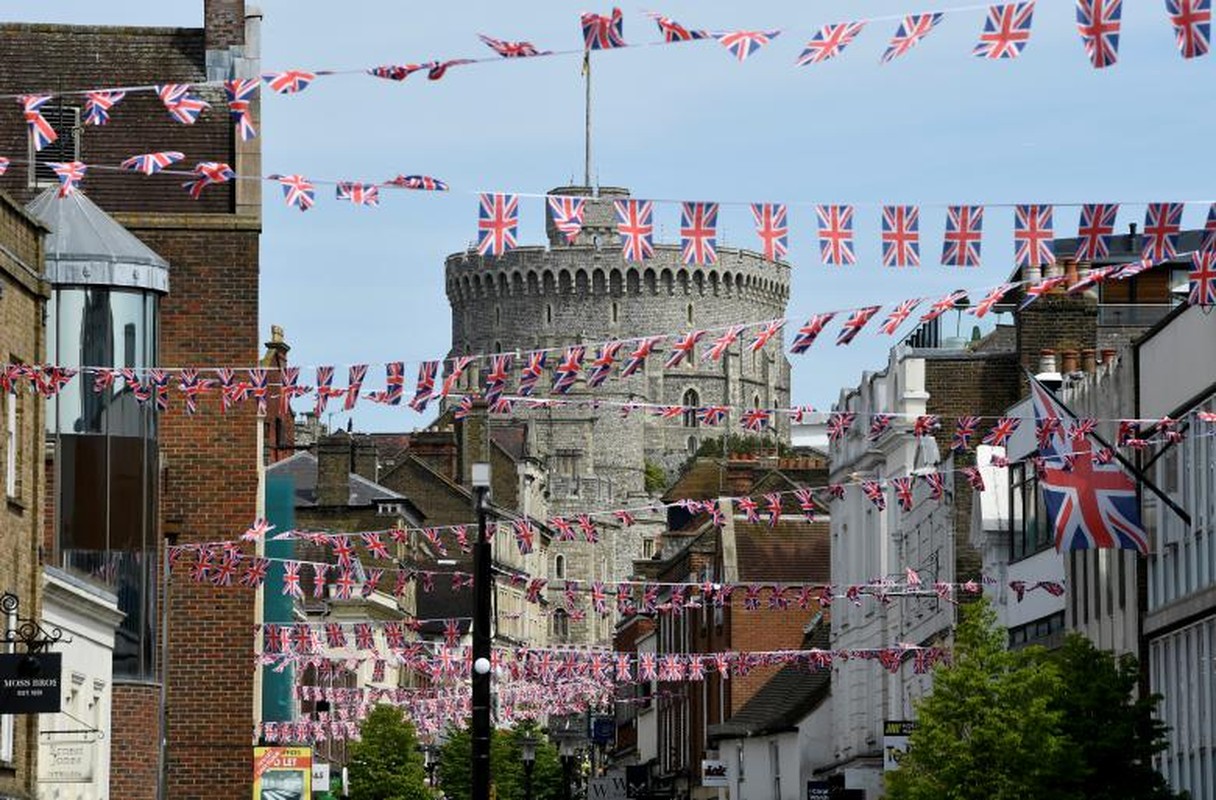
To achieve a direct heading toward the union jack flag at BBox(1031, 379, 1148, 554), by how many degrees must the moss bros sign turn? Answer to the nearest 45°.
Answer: approximately 135° to its left

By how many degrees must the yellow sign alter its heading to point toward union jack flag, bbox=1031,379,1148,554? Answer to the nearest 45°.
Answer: approximately 45° to its left

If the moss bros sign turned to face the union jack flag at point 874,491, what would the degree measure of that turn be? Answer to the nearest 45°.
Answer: approximately 135° to its left

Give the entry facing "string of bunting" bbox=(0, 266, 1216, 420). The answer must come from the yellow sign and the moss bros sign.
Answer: the yellow sign

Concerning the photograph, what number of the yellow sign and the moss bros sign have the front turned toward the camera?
2

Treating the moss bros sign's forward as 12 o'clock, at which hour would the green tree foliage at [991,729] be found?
The green tree foliage is roughly at 8 o'clock from the moss bros sign.

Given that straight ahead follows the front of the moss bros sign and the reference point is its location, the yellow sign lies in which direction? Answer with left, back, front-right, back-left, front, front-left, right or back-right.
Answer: back

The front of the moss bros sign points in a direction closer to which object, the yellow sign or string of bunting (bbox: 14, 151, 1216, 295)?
the string of bunting
